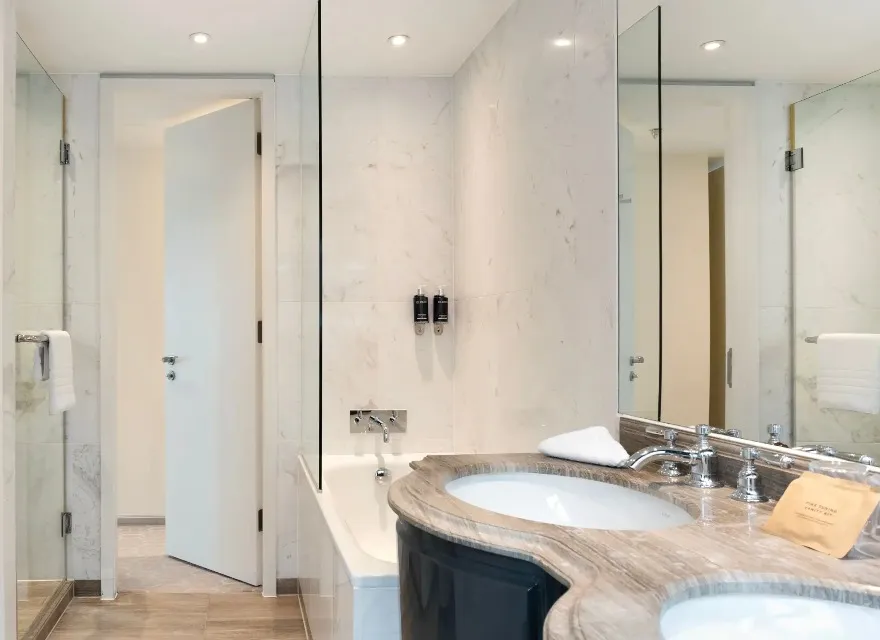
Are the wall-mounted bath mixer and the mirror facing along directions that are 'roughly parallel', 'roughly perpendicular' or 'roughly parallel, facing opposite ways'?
roughly perpendicular

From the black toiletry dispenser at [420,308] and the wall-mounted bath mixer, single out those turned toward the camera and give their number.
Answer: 2

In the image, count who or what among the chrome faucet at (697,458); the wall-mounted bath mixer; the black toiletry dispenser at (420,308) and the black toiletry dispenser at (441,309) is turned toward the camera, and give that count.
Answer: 3

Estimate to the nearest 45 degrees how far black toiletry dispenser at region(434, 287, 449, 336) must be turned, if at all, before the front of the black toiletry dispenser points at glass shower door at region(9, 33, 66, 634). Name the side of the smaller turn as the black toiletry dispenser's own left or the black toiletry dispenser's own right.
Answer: approximately 45° to the black toiletry dispenser's own right

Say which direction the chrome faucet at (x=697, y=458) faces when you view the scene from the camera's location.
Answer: facing to the left of the viewer

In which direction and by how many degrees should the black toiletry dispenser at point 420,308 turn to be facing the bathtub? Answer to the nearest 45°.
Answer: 0° — it already faces it

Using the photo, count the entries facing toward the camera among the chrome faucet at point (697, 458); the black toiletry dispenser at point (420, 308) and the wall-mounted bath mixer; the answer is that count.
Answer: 2

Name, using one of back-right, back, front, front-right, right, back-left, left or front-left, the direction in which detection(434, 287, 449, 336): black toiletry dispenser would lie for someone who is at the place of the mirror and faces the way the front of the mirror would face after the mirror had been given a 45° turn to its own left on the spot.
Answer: back-right

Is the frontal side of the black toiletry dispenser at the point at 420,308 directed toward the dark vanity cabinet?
yes

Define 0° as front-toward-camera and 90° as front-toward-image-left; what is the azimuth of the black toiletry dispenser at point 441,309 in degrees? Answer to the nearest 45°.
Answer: approximately 0°

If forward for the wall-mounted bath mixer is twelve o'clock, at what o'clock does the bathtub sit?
The bathtub is roughly at 12 o'clock from the wall-mounted bath mixer.
